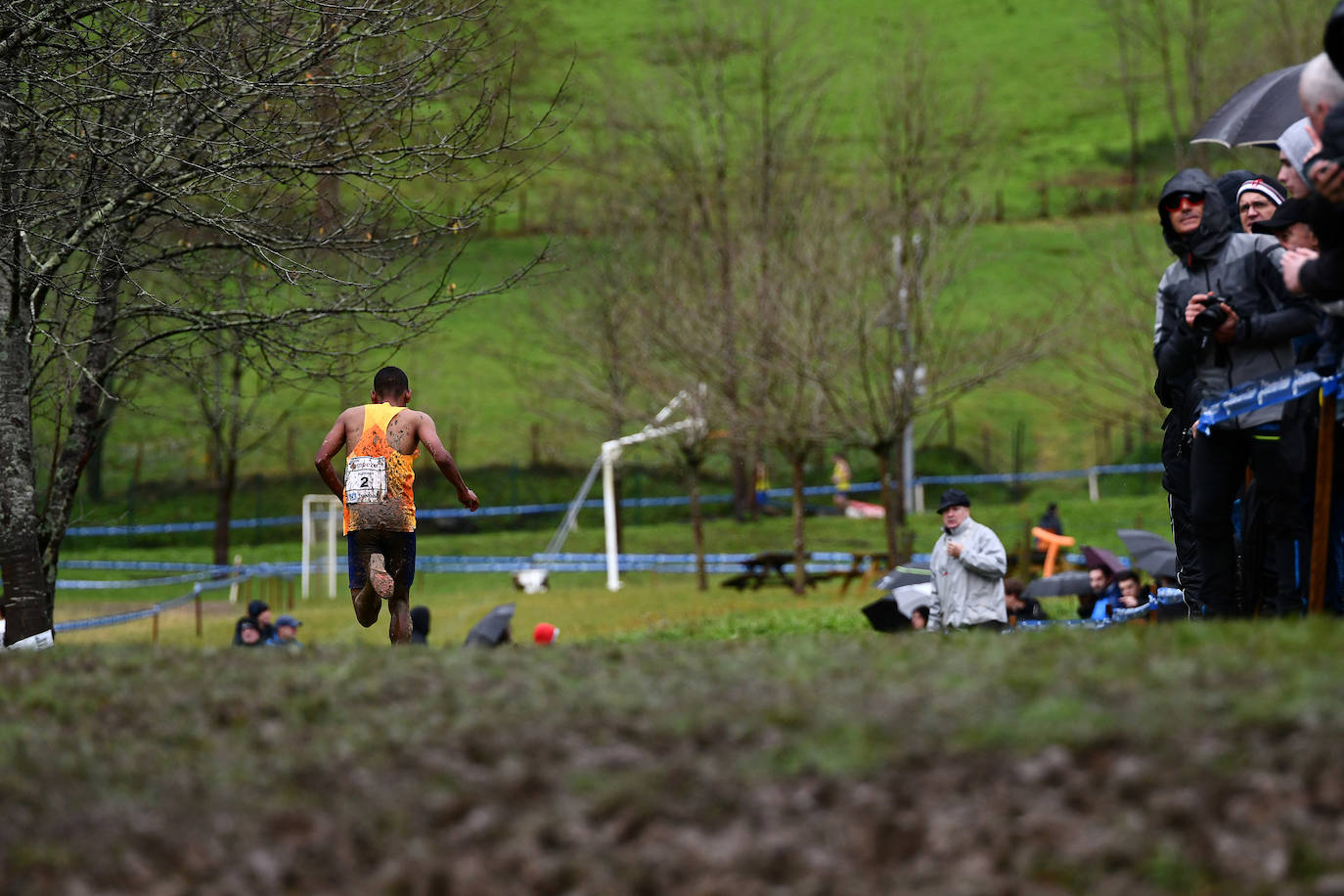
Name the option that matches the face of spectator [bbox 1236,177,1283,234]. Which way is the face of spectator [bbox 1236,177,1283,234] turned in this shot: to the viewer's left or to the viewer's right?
to the viewer's left

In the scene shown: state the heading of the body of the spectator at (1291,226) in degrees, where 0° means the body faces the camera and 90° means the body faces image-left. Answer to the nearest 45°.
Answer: approximately 90°

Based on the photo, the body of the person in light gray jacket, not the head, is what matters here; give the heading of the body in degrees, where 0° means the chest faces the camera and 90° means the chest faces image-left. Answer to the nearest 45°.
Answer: approximately 45°

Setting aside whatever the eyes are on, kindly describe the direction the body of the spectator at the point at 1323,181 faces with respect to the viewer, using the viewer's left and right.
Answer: facing to the left of the viewer

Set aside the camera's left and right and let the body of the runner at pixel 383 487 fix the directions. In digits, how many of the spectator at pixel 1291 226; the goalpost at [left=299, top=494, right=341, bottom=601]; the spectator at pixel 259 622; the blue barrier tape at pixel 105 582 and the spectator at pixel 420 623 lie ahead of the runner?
4

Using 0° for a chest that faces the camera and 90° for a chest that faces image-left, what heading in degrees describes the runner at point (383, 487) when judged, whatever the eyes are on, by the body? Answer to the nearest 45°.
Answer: approximately 180°

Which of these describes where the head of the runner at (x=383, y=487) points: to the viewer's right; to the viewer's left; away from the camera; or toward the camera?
away from the camera

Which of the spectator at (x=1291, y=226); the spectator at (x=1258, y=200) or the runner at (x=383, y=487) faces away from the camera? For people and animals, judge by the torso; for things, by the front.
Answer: the runner
